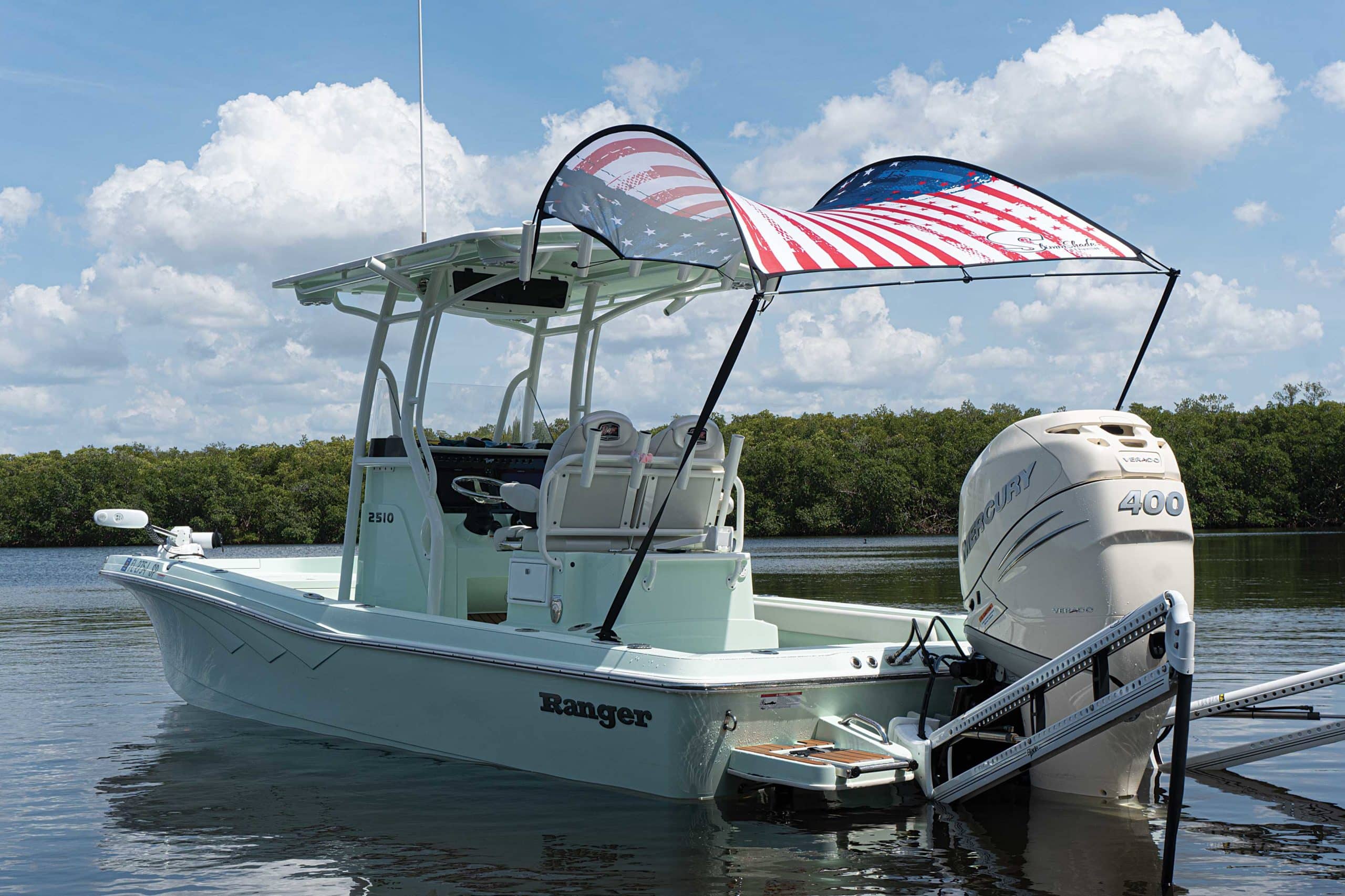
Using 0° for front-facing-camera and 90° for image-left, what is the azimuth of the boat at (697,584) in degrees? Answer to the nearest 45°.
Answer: approximately 135°
